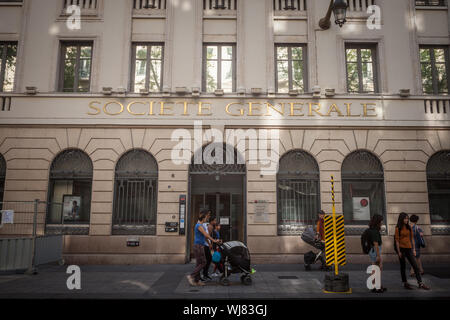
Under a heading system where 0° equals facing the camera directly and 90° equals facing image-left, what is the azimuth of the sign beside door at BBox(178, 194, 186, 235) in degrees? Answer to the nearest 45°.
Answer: approximately 0°

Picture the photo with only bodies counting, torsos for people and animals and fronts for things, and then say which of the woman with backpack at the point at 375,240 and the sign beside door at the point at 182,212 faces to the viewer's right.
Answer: the woman with backpack

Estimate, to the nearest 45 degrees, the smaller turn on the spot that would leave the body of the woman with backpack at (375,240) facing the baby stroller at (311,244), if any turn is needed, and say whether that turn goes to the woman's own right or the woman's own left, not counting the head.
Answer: approximately 135° to the woman's own left

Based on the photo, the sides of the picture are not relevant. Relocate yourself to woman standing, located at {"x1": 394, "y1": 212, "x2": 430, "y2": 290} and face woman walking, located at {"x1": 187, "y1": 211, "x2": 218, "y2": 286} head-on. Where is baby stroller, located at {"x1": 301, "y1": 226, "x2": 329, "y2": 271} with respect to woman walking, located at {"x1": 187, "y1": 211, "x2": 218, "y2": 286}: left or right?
right

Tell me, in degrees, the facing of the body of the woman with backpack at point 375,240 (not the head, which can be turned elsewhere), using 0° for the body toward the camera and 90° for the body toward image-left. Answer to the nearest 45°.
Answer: approximately 270°

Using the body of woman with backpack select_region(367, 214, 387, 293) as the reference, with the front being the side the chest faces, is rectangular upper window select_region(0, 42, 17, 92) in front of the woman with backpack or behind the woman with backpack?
behind

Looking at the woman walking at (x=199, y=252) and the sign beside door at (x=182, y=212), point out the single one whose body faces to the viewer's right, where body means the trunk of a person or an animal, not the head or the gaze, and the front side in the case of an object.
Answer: the woman walking

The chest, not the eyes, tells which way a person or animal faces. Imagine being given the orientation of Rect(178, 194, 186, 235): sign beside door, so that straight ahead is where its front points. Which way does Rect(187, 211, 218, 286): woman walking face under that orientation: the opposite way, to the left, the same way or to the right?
to the left

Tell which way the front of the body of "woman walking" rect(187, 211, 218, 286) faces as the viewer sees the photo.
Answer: to the viewer's right
